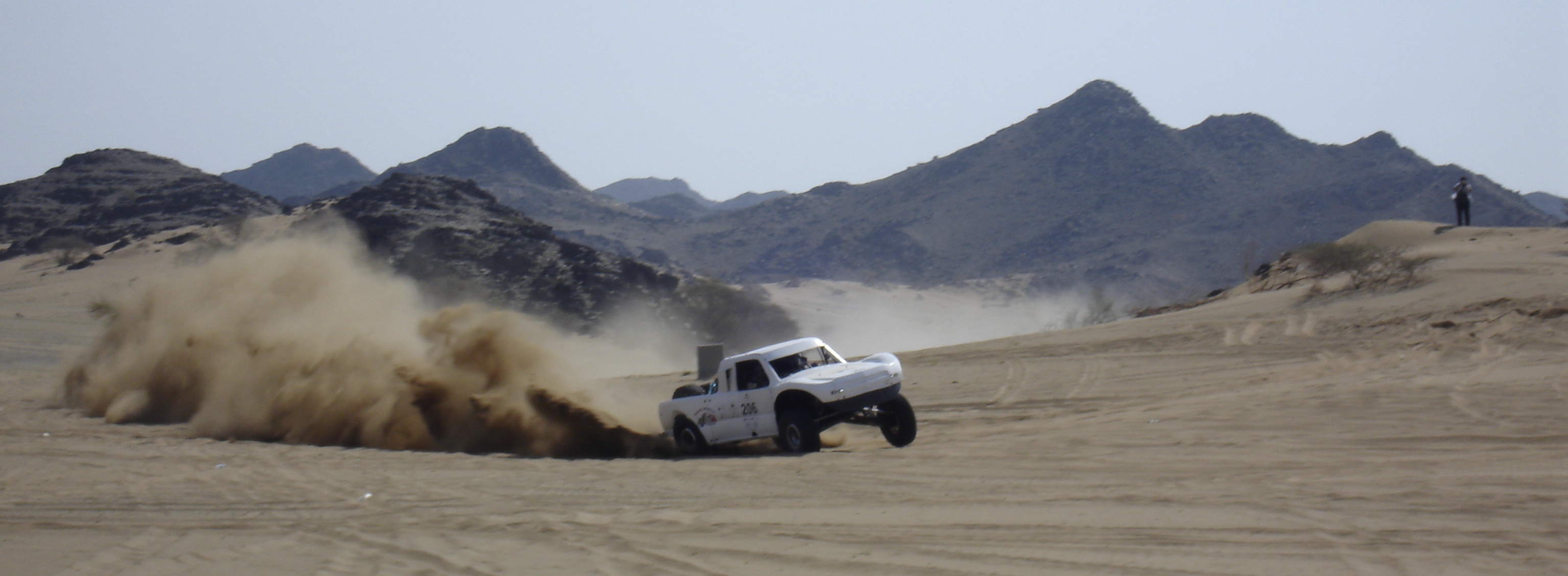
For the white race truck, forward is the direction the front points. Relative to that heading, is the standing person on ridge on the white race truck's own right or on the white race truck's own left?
on the white race truck's own left

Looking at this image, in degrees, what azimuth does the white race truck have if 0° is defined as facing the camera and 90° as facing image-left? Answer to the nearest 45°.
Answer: approximately 315°

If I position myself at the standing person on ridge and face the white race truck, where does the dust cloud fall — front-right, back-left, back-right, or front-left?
front-right

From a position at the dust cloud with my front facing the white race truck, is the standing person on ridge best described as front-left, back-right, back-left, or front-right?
front-left

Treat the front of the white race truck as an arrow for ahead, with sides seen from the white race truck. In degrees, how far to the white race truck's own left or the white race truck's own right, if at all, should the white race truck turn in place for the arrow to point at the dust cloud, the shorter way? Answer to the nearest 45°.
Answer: approximately 180°
